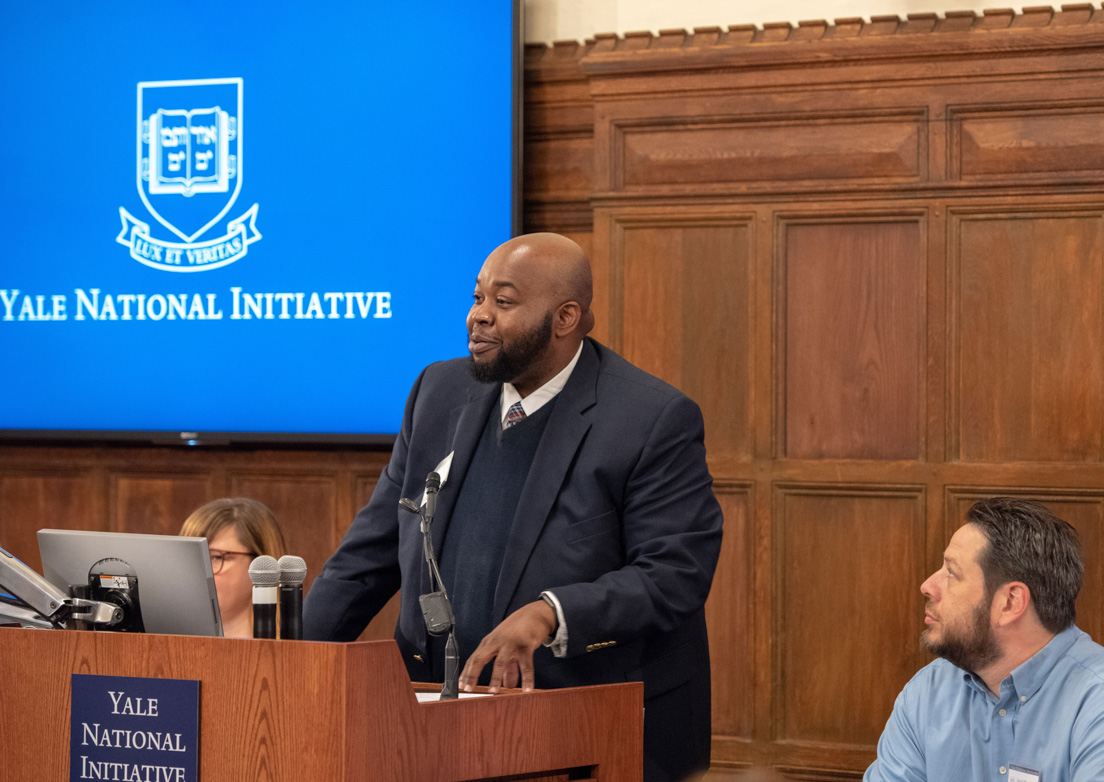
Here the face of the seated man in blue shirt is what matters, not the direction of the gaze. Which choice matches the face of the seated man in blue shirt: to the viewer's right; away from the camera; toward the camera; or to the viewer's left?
to the viewer's left

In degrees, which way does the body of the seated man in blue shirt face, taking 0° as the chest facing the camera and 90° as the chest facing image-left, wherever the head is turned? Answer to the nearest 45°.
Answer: approximately 45°

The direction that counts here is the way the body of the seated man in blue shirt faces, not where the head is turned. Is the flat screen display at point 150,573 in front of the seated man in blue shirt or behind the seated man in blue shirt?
in front

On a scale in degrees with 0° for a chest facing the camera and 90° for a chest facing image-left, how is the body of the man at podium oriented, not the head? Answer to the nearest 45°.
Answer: approximately 45°

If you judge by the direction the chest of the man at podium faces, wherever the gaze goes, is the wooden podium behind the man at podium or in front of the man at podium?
in front

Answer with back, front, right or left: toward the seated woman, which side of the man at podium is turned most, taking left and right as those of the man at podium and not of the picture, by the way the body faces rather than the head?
right

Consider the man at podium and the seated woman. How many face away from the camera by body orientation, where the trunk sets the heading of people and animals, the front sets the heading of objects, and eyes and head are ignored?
0

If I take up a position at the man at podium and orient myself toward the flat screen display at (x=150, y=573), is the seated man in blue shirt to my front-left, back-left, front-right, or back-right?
back-left

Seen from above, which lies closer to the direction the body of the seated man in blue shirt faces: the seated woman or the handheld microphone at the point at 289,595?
the handheld microphone
